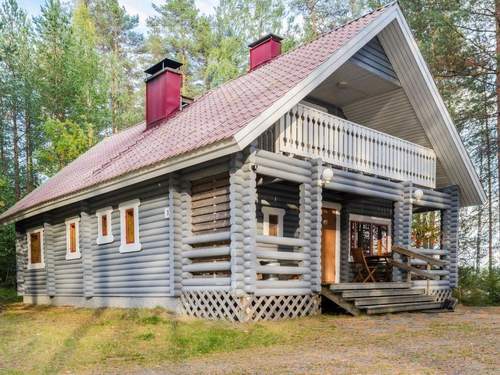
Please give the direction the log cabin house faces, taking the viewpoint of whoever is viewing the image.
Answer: facing the viewer and to the right of the viewer

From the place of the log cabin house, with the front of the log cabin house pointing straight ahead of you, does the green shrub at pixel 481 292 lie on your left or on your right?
on your left

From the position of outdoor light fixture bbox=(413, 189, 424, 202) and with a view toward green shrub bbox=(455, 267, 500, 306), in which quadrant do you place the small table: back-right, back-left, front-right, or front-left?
back-left
